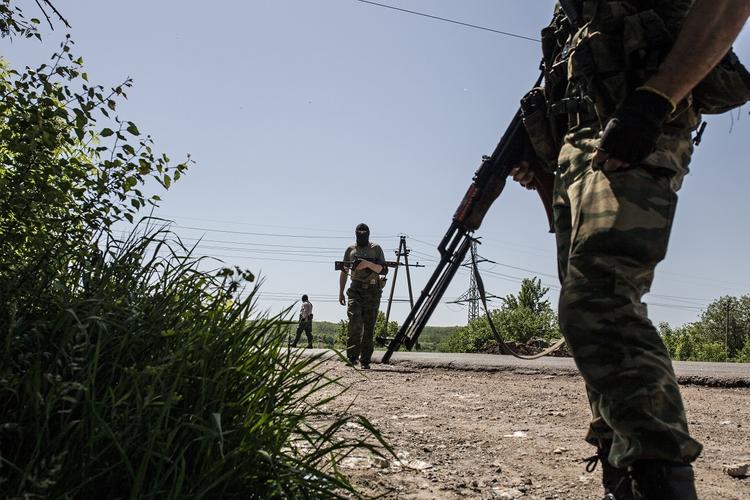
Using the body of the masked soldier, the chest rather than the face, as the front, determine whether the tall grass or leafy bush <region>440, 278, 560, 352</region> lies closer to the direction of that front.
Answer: the tall grass

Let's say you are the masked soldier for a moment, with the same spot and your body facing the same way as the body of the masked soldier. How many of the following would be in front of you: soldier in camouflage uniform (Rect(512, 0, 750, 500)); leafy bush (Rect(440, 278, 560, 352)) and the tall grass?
2

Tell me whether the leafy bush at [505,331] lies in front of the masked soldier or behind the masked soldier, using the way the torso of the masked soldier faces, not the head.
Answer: behind

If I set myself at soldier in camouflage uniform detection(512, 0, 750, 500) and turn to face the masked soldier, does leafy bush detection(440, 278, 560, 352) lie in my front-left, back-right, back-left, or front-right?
front-right

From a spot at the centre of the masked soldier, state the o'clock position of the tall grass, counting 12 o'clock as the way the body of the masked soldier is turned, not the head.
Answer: The tall grass is roughly at 12 o'clock from the masked soldier.

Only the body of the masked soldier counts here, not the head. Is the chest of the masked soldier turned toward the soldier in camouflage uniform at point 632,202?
yes

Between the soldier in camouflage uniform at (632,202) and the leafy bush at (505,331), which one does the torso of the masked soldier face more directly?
the soldier in camouflage uniform

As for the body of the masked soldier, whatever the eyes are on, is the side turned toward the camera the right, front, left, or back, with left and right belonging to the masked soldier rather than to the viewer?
front
